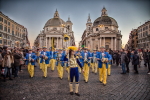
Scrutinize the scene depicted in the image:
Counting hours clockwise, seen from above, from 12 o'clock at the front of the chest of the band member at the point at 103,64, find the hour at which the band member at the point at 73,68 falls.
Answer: the band member at the point at 73,68 is roughly at 1 o'clock from the band member at the point at 103,64.

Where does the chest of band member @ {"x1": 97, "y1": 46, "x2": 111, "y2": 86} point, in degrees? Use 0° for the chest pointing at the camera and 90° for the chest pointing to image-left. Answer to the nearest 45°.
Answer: approximately 0°
